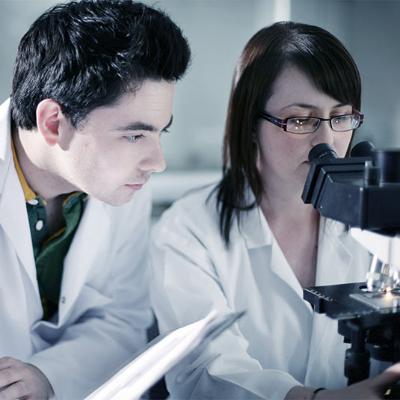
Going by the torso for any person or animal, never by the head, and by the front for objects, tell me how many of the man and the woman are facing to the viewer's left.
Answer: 0

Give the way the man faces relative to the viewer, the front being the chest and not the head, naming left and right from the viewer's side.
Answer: facing the viewer and to the right of the viewer

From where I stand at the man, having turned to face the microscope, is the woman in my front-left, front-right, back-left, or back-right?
front-left

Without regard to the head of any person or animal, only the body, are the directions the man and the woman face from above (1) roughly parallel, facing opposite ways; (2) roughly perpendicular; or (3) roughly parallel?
roughly parallel

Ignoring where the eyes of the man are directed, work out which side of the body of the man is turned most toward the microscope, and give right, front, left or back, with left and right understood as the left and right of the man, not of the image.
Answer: front

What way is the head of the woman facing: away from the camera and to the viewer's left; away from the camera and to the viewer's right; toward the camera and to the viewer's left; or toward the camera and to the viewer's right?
toward the camera and to the viewer's right
